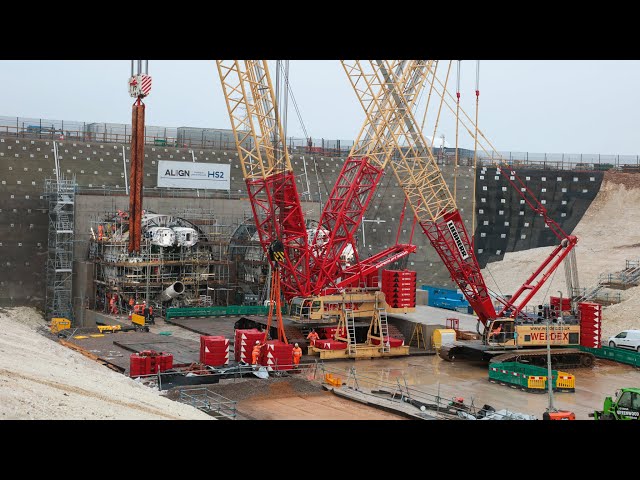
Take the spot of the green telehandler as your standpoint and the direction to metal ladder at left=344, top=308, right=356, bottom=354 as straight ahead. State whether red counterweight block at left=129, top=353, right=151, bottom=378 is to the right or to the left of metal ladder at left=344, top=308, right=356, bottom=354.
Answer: left

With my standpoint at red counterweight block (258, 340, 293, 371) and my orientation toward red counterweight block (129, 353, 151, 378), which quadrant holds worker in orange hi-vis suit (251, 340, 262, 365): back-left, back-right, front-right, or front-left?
front-right

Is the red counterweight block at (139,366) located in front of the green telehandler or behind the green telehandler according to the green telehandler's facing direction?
in front

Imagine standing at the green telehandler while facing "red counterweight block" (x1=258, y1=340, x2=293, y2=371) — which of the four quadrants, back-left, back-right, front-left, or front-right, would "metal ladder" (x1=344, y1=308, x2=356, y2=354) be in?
front-right

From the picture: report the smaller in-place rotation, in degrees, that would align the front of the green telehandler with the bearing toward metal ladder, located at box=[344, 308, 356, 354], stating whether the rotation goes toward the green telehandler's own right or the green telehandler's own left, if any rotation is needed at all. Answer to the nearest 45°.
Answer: approximately 45° to the green telehandler's own right

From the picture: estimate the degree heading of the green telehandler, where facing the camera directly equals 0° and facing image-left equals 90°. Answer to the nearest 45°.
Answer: approximately 90°

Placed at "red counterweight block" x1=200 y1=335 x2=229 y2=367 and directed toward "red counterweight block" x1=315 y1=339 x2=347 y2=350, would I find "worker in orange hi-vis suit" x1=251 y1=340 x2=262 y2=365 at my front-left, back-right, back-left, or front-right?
front-right

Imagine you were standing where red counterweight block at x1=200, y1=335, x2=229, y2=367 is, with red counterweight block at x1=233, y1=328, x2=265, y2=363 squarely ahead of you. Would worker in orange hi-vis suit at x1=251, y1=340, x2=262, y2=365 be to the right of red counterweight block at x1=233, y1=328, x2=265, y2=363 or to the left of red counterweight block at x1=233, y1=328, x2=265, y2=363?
right

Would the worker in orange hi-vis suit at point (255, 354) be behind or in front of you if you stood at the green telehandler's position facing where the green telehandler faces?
in front

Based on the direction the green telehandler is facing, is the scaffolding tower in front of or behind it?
in front

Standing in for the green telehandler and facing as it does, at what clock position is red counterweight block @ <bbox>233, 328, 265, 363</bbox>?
The red counterweight block is roughly at 1 o'clock from the green telehandler.

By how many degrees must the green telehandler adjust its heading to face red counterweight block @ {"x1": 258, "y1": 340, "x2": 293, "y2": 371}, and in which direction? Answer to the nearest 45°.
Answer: approximately 45° to its right

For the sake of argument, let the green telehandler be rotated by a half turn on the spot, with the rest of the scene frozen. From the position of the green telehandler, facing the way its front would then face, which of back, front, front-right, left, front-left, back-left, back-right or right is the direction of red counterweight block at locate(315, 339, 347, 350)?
back-left
